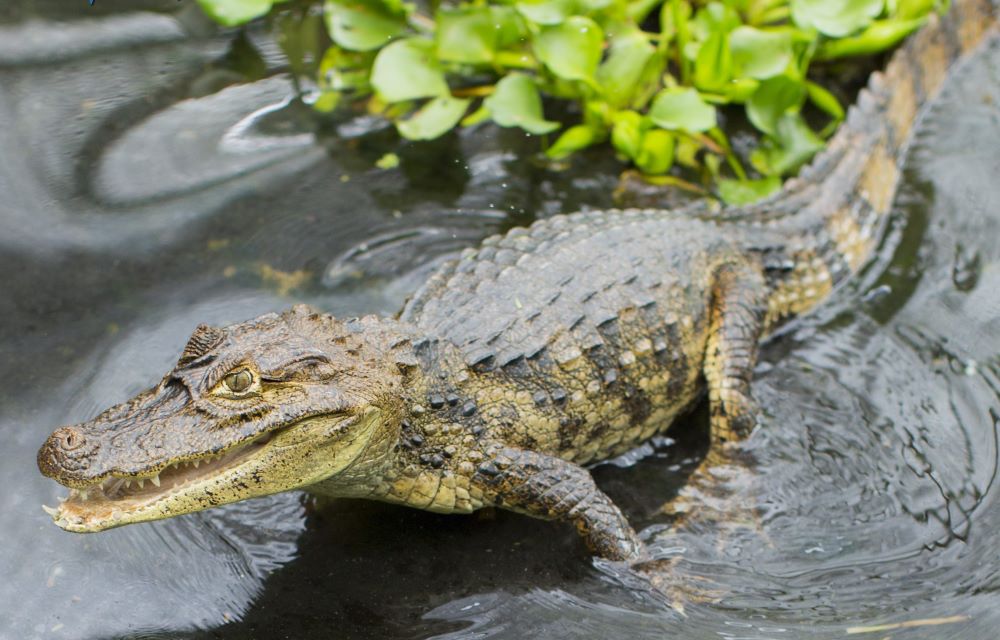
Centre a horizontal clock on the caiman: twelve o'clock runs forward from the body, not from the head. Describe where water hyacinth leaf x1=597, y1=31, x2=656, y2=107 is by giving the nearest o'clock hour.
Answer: The water hyacinth leaf is roughly at 5 o'clock from the caiman.

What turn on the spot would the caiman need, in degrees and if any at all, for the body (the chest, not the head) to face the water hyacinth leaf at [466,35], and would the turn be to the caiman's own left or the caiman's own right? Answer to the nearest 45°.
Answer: approximately 135° to the caiman's own right

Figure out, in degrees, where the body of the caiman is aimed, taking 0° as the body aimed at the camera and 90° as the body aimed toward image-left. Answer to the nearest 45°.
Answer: approximately 45°

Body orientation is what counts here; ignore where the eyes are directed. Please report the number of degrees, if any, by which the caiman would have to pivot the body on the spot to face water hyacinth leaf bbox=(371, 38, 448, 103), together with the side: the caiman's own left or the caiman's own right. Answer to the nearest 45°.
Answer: approximately 135° to the caiman's own right

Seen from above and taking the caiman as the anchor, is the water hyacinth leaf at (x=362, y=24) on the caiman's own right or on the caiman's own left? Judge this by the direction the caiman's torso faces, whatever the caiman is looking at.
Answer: on the caiman's own right

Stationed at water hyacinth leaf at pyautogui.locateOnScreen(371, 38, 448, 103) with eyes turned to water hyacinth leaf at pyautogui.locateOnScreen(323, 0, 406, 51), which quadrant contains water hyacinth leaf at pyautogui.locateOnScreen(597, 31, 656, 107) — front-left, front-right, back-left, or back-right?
back-right

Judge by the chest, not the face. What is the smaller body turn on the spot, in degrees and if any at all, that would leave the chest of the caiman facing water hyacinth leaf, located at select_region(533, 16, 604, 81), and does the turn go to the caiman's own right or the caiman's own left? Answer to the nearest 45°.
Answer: approximately 135° to the caiman's own right
